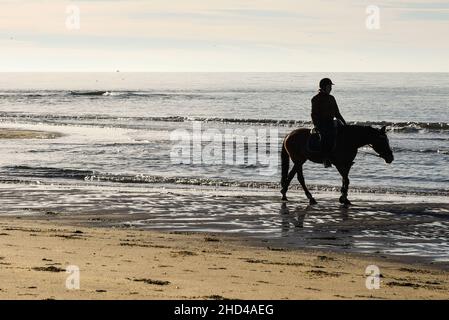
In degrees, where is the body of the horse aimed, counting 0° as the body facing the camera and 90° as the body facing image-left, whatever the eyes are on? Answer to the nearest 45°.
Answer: approximately 270°
